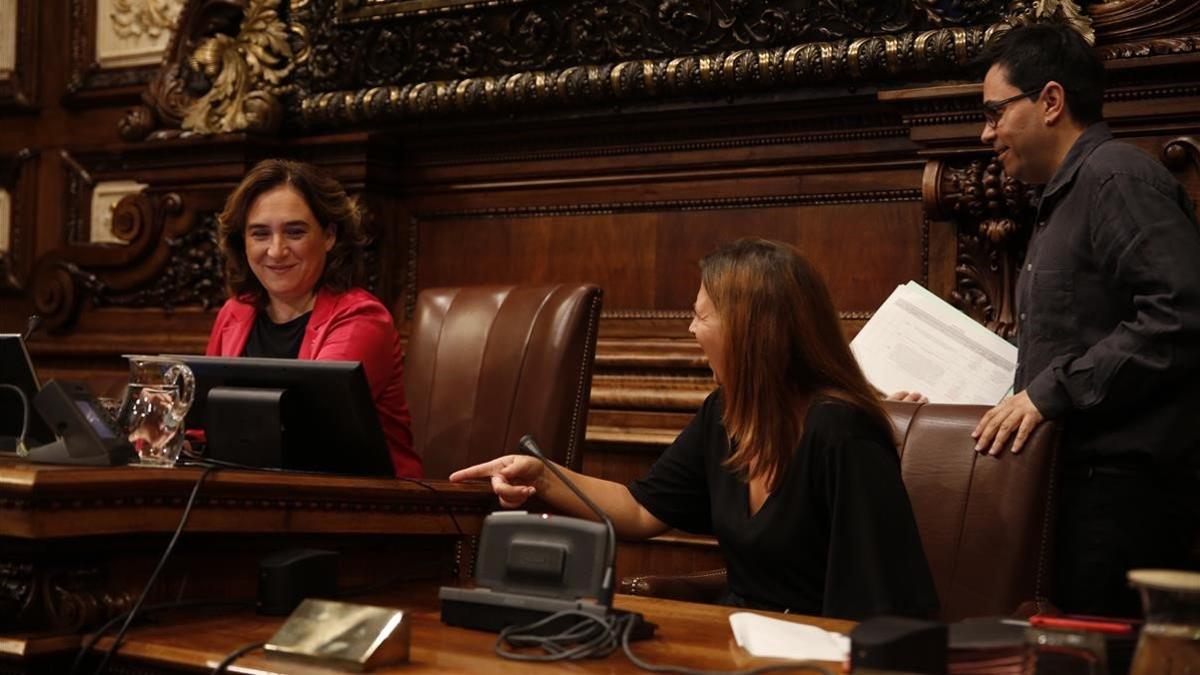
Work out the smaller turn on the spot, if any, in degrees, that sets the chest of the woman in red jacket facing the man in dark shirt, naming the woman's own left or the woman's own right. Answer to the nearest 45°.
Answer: approximately 90° to the woman's own left

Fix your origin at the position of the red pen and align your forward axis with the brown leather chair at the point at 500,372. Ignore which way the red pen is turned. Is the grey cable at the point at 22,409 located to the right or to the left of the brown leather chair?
left

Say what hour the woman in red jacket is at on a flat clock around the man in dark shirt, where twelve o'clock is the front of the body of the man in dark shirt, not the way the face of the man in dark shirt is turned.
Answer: The woman in red jacket is roughly at 12 o'clock from the man in dark shirt.

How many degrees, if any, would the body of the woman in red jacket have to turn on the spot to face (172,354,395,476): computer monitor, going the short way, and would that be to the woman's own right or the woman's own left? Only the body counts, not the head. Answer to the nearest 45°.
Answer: approximately 45° to the woman's own left

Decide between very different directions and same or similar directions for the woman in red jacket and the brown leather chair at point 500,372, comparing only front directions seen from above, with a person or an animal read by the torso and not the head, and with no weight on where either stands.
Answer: same or similar directions

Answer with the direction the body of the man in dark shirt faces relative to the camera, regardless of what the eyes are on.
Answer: to the viewer's left

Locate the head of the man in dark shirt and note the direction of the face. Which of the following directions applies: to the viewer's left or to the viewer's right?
to the viewer's left

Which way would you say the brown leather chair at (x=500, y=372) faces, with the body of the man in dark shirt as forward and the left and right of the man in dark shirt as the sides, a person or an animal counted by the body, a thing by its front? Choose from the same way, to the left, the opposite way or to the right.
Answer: to the left

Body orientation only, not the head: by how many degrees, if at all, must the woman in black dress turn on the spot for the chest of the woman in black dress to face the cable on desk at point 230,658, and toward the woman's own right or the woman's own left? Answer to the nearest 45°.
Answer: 0° — they already face it

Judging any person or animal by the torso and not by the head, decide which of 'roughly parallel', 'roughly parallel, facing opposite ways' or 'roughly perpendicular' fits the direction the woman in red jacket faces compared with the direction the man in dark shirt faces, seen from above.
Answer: roughly perpendicular

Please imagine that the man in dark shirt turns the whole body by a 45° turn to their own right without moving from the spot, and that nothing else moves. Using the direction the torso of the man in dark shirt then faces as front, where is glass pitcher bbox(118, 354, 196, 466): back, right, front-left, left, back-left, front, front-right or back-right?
left

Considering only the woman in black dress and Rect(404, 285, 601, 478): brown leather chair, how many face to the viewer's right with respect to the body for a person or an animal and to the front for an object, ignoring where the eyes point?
0

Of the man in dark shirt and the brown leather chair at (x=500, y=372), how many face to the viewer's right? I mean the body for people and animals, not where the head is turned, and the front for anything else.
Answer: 0

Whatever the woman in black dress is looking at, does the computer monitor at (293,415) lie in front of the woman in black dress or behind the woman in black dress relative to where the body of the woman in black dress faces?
in front
